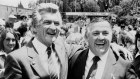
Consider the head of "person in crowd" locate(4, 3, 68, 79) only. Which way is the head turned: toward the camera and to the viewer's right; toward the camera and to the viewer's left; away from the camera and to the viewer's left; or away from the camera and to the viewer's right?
toward the camera and to the viewer's right

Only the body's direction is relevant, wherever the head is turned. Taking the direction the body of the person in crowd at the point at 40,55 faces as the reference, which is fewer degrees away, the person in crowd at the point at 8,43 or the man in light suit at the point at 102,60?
the man in light suit

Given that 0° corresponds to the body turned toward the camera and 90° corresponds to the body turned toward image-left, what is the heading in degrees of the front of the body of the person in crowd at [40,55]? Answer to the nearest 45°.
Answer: approximately 315°

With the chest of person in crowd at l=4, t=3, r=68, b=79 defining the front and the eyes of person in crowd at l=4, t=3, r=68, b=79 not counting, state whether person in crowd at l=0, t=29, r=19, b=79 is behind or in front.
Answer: behind

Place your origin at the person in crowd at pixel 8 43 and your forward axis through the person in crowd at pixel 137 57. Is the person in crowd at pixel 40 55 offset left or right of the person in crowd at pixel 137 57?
right

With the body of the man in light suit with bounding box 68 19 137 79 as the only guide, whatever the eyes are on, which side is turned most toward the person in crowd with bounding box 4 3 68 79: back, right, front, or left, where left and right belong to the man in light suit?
right

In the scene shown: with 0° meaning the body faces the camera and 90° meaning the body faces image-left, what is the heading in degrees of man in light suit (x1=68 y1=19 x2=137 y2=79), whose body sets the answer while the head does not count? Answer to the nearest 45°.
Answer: approximately 0°

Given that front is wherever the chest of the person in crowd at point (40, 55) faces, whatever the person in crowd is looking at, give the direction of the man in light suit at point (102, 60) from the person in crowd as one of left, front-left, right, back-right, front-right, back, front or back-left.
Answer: front-left

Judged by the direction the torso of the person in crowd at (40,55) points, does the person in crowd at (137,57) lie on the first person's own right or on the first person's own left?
on the first person's own left
